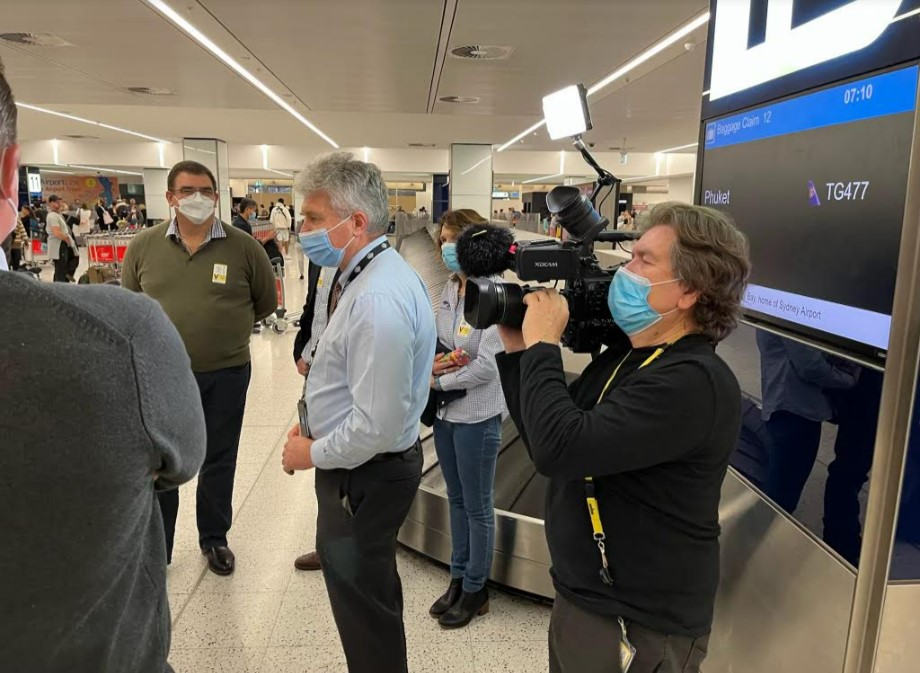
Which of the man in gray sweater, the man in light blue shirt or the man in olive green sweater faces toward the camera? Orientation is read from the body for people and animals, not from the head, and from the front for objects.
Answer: the man in olive green sweater

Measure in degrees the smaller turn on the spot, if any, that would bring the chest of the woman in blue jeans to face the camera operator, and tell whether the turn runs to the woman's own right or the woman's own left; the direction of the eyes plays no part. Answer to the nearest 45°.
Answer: approximately 45° to the woman's own left

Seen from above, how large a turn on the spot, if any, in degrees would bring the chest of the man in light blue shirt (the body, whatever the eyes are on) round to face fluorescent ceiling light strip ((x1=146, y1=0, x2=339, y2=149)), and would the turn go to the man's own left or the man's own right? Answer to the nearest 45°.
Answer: approximately 90° to the man's own right

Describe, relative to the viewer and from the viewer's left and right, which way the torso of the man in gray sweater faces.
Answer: facing away from the viewer

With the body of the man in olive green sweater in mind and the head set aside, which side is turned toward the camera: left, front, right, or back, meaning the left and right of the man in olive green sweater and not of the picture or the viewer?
front

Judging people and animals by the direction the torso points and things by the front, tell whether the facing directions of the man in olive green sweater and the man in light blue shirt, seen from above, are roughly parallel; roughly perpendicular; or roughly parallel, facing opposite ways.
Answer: roughly perpendicular

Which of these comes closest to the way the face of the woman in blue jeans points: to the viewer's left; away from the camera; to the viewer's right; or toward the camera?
to the viewer's left

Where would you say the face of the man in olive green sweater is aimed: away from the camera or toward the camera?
toward the camera

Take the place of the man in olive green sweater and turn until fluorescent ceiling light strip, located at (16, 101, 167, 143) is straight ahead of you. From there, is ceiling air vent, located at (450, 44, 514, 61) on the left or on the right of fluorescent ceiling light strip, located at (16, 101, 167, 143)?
right

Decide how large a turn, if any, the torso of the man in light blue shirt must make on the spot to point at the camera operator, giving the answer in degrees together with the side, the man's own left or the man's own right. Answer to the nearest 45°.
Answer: approximately 135° to the man's own left

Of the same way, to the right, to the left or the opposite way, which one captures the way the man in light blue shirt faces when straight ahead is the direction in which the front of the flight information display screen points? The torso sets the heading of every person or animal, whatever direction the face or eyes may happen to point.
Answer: the same way

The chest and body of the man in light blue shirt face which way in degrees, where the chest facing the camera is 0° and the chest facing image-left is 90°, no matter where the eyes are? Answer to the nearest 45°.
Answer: approximately 90°

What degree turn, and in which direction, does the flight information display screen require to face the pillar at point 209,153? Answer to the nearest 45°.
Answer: approximately 90° to its right

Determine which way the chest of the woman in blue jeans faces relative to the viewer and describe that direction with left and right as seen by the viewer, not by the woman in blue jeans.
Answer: facing the viewer and to the left of the viewer
